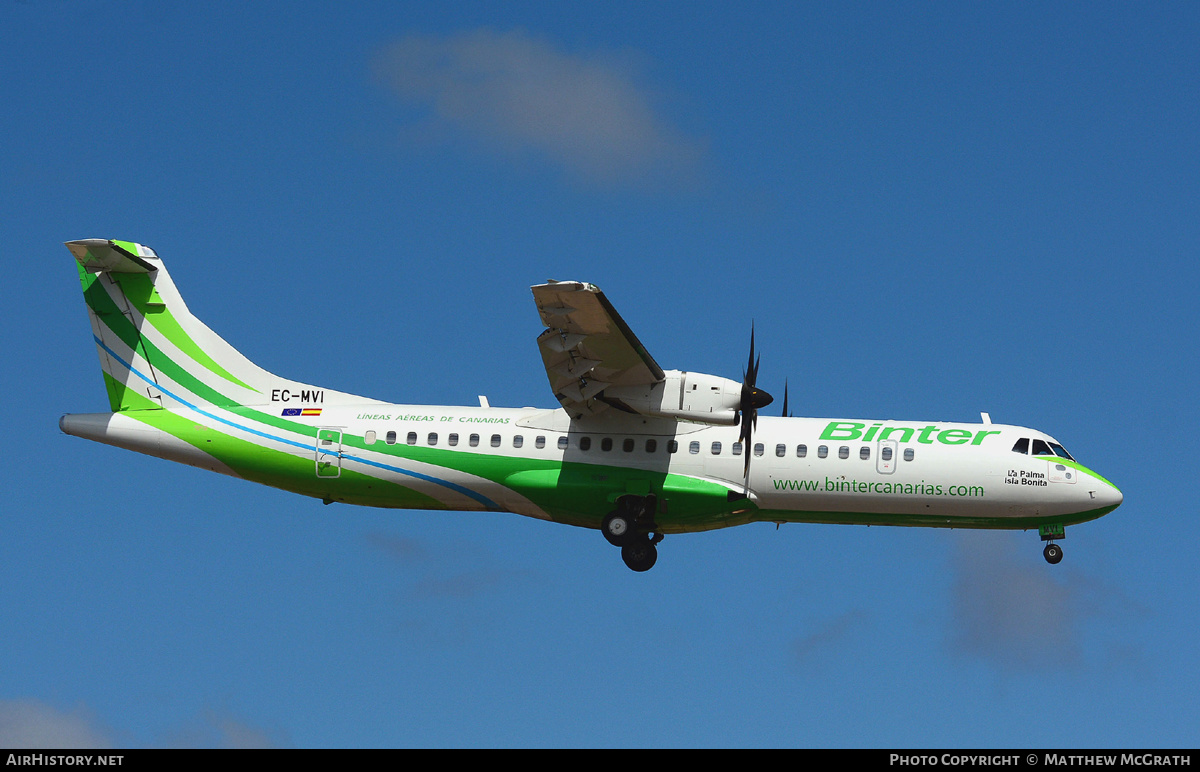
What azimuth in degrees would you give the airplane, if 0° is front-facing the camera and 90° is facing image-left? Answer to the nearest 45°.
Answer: approximately 270°
